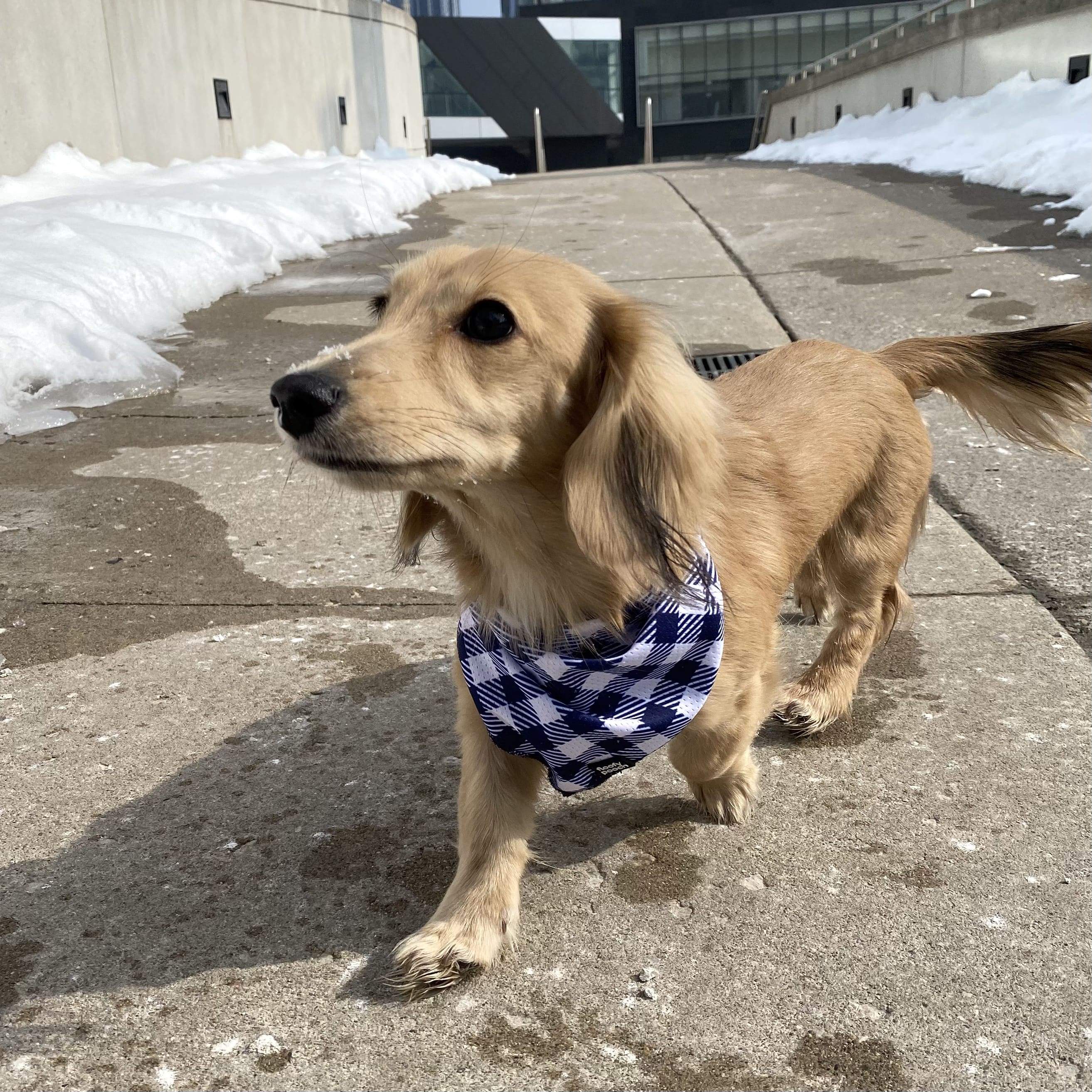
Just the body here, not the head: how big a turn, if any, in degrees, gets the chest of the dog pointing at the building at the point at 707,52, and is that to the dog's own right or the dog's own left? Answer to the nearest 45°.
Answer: approximately 135° to the dog's own right

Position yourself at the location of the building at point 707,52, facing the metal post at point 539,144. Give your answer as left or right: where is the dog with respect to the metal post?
left

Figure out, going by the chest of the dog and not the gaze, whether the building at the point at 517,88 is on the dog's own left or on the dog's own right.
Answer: on the dog's own right

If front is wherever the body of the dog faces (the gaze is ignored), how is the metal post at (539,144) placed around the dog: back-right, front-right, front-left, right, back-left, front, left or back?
back-right

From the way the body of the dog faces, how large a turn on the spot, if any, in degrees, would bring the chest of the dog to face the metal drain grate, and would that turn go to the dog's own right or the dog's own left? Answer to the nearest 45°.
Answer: approximately 135° to the dog's own right

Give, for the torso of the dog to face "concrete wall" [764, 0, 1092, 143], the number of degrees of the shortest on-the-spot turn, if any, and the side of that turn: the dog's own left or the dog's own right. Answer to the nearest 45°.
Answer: approximately 135° to the dog's own right

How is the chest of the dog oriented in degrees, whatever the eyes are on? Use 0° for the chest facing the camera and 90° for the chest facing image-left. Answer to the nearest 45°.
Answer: approximately 45°
